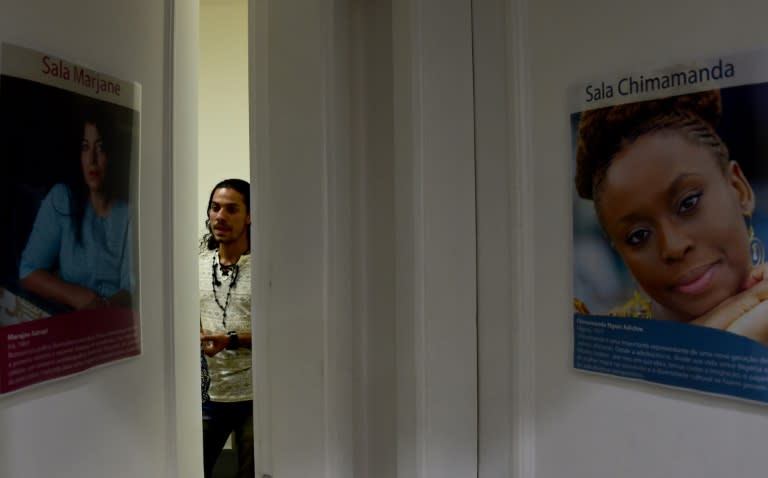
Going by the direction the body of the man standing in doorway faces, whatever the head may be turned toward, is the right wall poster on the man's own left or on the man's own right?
on the man's own left

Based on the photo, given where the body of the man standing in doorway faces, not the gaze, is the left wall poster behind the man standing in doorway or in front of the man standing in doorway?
in front

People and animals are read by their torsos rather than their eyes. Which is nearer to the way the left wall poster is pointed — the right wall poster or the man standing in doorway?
the right wall poster

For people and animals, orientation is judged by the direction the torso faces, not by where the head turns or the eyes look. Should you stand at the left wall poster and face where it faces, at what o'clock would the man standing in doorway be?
The man standing in doorway is roughly at 8 o'clock from the left wall poster.

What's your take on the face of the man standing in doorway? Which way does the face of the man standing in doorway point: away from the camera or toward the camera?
toward the camera

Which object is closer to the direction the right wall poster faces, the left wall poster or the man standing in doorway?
the left wall poster

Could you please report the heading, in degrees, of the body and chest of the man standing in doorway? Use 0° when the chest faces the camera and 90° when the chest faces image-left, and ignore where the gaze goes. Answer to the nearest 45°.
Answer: approximately 45°

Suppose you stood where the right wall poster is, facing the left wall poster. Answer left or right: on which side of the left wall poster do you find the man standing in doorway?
right

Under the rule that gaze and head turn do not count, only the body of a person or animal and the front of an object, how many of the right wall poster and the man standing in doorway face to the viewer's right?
0

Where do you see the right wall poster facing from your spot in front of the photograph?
facing the viewer and to the left of the viewer

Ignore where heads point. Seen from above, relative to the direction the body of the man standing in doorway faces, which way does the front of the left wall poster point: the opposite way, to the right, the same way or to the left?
to the left

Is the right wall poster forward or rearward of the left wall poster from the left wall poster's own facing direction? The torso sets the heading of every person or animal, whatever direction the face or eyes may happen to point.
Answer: forward

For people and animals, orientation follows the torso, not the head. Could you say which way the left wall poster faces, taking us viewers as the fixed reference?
facing the viewer and to the right of the viewer

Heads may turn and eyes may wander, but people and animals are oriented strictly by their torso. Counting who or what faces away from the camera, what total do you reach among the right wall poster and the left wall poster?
0

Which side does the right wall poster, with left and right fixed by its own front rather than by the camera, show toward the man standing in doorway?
right
